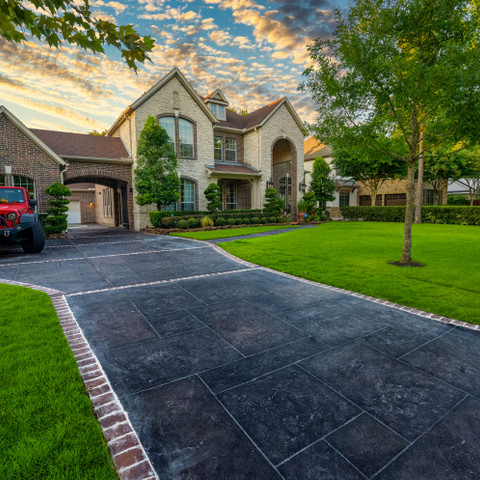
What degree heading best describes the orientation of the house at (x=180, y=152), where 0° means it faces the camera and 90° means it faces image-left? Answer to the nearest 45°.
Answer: approximately 315°

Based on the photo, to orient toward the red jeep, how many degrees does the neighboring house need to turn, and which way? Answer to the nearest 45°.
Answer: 0° — it already faces it

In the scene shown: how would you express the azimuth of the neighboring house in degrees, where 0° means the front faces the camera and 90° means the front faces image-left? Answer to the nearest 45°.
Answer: approximately 0°

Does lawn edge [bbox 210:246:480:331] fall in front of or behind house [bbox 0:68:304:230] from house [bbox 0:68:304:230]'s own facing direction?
in front

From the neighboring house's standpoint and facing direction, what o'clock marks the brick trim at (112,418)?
The brick trim is roughly at 12 o'clock from the neighboring house.

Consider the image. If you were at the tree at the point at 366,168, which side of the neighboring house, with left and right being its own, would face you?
front

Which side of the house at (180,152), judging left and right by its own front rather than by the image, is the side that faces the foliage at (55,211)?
right

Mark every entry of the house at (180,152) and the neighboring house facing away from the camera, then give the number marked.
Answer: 0

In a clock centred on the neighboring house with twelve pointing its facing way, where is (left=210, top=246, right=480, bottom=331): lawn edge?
The lawn edge is roughly at 12 o'clock from the neighboring house.
